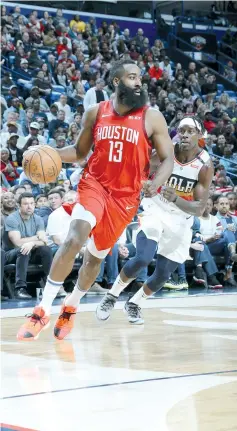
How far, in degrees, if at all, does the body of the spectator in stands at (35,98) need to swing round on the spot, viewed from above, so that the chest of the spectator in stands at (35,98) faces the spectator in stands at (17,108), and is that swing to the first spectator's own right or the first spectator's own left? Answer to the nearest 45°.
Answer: approximately 45° to the first spectator's own right

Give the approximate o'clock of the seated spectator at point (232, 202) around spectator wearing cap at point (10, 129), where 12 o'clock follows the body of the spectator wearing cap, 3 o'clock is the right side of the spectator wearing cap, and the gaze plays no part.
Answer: The seated spectator is roughly at 10 o'clock from the spectator wearing cap.

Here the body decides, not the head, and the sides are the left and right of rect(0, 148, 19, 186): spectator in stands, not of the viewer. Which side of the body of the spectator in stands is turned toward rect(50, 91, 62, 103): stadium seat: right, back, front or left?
back

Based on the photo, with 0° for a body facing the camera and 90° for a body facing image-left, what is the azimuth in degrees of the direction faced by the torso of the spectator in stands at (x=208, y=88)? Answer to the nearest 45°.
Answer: approximately 0°

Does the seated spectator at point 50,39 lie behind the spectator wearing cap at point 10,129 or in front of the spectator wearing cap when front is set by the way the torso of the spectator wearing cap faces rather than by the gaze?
behind

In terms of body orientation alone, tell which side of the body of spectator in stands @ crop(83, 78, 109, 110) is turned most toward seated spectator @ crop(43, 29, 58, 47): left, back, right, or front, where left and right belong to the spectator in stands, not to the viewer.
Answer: back

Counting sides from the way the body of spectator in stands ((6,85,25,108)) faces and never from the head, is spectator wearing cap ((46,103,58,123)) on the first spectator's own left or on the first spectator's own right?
on the first spectator's own left
